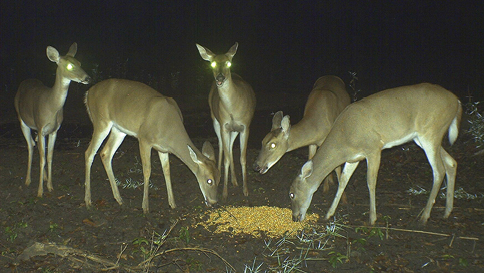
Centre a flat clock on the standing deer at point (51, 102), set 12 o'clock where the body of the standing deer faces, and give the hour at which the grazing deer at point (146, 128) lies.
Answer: The grazing deer is roughly at 12 o'clock from the standing deer.

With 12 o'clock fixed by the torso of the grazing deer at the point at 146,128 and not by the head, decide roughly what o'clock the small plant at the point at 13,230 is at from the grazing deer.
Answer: The small plant is roughly at 5 o'clock from the grazing deer.

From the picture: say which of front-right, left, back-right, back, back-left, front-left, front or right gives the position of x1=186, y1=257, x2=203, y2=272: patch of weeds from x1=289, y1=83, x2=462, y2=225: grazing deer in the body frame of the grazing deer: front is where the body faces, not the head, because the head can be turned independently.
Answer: front-left

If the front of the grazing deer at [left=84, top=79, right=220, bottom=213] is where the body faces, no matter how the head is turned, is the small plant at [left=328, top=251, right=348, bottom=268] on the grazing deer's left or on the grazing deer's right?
on the grazing deer's right

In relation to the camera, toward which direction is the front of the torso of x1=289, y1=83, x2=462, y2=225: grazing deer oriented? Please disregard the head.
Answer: to the viewer's left

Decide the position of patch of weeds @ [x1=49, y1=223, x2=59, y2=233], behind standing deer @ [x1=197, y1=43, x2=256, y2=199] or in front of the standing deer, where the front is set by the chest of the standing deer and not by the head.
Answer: in front

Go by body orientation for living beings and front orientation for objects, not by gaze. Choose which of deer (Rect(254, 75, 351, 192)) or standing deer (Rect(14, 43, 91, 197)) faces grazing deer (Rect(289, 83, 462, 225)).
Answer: the standing deer

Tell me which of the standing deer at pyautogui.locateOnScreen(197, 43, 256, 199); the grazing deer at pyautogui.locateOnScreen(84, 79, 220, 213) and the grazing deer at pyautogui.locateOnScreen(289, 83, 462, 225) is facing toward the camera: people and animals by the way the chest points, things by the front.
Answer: the standing deer

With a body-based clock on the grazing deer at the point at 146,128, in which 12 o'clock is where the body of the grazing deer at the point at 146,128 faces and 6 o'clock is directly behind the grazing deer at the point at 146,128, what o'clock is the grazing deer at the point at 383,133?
the grazing deer at the point at 383,133 is roughly at 1 o'clock from the grazing deer at the point at 146,128.

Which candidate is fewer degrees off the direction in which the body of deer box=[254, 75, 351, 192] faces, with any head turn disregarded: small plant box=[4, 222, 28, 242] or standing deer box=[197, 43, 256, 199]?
the small plant

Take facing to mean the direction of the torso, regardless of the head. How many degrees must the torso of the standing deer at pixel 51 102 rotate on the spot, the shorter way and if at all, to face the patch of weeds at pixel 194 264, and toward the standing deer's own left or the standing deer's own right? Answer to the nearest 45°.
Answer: approximately 45° to the standing deer's own right

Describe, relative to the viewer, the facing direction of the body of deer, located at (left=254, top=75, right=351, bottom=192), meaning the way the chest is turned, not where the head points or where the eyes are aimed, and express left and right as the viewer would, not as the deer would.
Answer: facing the viewer and to the left of the viewer

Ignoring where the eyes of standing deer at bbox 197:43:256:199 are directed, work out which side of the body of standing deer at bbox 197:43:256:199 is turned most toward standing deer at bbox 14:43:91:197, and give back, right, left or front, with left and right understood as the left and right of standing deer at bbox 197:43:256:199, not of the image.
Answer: right

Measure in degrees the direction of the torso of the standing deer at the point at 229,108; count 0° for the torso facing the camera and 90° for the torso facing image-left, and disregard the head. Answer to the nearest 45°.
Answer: approximately 0°

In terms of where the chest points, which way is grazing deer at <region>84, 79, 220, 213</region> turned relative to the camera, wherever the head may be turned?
to the viewer's right
